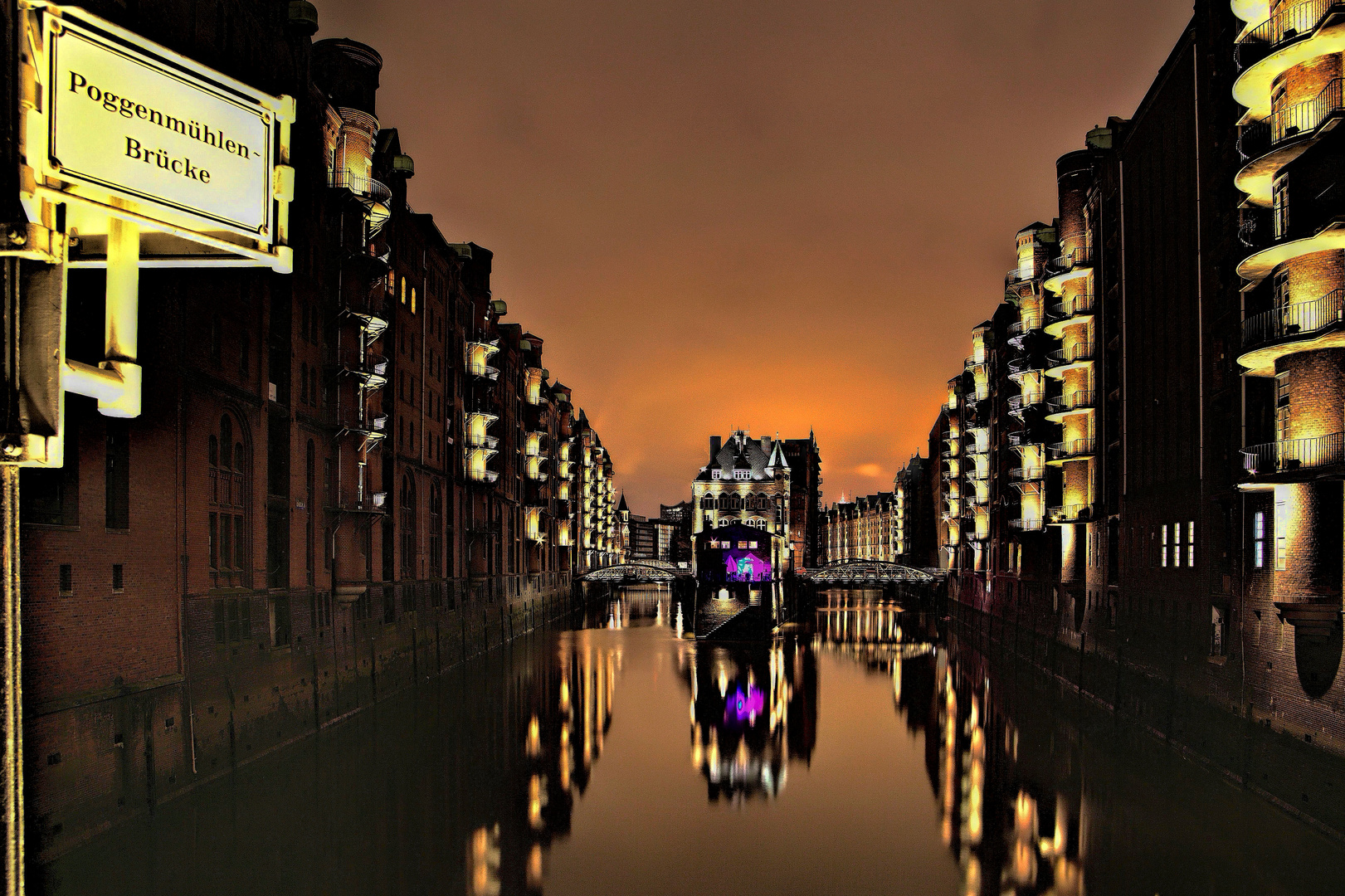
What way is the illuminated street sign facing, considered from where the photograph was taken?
facing the viewer and to the right of the viewer

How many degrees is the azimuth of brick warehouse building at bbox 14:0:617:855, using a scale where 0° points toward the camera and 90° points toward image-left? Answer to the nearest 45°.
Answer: approximately 315°

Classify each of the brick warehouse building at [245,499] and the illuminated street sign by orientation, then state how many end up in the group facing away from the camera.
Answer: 0

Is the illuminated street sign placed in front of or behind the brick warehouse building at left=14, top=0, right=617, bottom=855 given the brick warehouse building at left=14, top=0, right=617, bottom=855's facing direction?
in front

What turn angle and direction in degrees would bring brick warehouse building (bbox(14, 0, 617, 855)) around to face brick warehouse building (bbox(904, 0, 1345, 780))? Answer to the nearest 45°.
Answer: approximately 45° to its left
